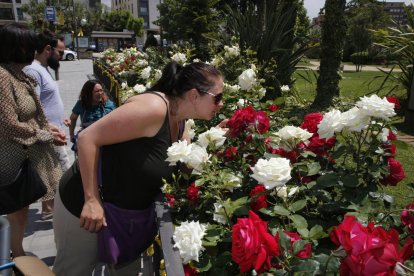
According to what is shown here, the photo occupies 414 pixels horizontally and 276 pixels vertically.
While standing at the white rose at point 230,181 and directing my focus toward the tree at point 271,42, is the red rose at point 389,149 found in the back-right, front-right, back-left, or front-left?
front-right

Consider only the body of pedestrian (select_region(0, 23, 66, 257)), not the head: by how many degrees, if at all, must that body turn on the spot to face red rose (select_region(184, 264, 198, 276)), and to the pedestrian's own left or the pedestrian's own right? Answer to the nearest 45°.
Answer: approximately 90° to the pedestrian's own right

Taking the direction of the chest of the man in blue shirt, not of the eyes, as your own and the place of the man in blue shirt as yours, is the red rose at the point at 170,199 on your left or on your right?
on your right

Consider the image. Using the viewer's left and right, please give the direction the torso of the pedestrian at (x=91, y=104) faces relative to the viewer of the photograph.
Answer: facing the viewer and to the right of the viewer

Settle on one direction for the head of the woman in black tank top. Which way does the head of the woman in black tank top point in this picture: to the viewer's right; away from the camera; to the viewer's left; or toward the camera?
to the viewer's right

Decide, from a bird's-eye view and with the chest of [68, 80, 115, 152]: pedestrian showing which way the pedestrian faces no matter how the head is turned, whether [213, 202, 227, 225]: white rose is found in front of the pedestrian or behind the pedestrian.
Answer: in front

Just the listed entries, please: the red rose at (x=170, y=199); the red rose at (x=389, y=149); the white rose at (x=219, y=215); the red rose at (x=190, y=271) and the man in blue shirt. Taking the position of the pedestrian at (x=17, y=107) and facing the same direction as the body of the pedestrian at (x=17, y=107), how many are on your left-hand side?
1

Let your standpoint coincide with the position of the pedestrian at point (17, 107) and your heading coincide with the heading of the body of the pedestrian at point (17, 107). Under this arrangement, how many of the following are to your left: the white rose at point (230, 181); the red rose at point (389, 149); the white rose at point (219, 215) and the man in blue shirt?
1

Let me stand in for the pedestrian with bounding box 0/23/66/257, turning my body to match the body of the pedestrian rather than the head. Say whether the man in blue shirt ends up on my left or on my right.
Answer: on my left

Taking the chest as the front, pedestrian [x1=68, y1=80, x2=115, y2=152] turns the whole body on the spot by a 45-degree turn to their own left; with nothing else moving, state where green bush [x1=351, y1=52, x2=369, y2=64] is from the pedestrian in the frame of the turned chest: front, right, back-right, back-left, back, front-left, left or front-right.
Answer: front-left

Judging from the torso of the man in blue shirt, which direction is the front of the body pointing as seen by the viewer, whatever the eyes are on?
to the viewer's right

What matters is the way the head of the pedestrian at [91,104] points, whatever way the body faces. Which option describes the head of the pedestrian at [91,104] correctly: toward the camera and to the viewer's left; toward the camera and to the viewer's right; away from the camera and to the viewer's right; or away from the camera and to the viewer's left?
toward the camera and to the viewer's right

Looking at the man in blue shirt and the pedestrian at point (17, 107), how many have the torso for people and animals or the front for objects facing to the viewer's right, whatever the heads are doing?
2

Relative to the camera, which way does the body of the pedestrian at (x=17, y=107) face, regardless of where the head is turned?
to the viewer's right

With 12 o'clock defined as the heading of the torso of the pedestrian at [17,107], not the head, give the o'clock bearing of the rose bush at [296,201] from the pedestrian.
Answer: The rose bush is roughly at 2 o'clock from the pedestrian.

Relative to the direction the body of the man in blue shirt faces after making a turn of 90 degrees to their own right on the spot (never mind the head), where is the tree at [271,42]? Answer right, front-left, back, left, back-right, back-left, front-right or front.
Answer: left
